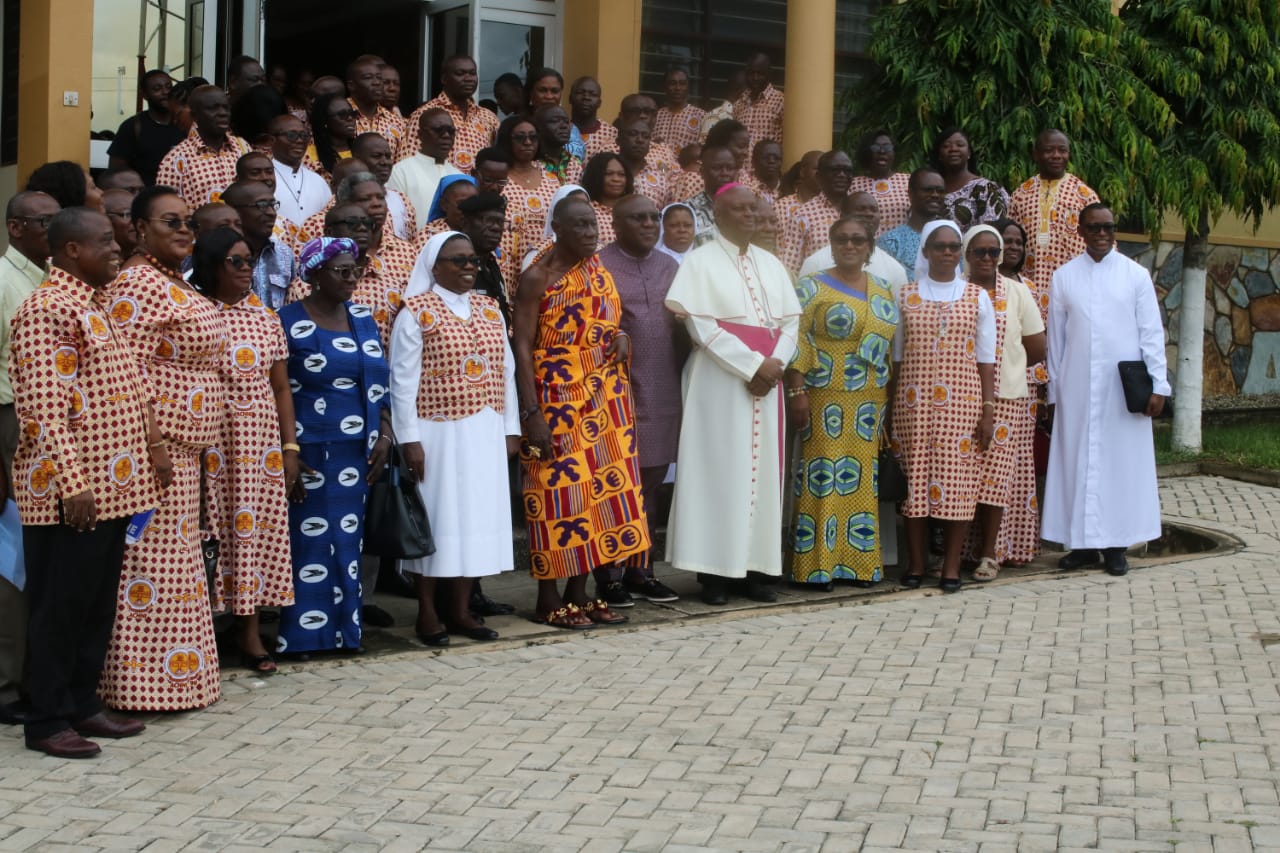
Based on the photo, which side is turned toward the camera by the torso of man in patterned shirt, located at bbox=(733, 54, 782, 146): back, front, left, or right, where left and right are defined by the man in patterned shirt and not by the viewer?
front

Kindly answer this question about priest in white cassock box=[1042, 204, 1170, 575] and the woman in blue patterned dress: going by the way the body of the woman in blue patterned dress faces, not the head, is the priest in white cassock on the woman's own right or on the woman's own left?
on the woman's own left

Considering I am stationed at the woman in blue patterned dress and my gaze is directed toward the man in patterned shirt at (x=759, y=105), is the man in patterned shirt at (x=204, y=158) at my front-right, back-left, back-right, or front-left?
front-left

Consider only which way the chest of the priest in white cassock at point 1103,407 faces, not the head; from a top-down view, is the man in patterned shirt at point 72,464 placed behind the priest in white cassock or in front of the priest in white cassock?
in front

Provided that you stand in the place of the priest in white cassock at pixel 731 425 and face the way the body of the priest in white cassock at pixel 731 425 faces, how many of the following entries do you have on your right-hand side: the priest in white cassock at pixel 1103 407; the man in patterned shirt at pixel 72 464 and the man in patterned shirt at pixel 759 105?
1

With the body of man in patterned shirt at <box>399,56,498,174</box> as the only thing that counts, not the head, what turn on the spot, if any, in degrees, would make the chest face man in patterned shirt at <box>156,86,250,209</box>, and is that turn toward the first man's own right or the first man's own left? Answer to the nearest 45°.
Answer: approximately 90° to the first man's own right

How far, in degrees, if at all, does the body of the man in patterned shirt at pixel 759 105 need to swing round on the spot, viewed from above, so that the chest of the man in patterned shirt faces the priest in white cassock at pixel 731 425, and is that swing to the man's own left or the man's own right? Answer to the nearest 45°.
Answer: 0° — they already face them

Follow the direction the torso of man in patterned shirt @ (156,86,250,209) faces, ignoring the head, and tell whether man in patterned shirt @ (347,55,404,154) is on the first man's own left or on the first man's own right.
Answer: on the first man's own left

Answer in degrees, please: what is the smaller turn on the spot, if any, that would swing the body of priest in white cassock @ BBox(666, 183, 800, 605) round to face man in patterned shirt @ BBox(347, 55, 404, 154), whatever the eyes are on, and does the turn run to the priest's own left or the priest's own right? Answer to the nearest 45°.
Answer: approximately 180°

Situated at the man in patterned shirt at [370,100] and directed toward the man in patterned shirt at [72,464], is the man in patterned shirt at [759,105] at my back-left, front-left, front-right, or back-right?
back-left

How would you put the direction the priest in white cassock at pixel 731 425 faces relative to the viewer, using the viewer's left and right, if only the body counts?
facing the viewer and to the right of the viewer

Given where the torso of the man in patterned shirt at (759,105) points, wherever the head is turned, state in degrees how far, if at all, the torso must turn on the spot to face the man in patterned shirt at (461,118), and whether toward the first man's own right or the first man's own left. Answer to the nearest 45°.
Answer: approximately 45° to the first man's own right

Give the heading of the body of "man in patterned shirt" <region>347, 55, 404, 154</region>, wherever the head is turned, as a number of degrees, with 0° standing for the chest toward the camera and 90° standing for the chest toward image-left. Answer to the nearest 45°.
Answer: approximately 315°

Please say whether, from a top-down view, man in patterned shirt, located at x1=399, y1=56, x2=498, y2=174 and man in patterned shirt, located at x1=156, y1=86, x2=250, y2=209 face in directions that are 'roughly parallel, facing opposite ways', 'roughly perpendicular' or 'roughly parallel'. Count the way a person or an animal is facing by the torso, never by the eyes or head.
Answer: roughly parallel

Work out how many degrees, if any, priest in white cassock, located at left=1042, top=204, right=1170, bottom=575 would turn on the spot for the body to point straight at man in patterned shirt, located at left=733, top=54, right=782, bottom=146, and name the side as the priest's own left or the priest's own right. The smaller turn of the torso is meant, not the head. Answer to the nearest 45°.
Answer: approximately 135° to the priest's own right

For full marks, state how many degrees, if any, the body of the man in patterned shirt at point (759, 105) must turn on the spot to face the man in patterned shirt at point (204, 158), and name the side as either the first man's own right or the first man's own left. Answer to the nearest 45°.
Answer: approximately 45° to the first man's own right

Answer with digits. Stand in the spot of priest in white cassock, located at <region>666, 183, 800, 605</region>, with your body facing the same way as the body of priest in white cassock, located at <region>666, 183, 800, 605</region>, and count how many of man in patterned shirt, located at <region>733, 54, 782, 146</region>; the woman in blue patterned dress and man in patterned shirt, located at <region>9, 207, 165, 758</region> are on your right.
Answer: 2
